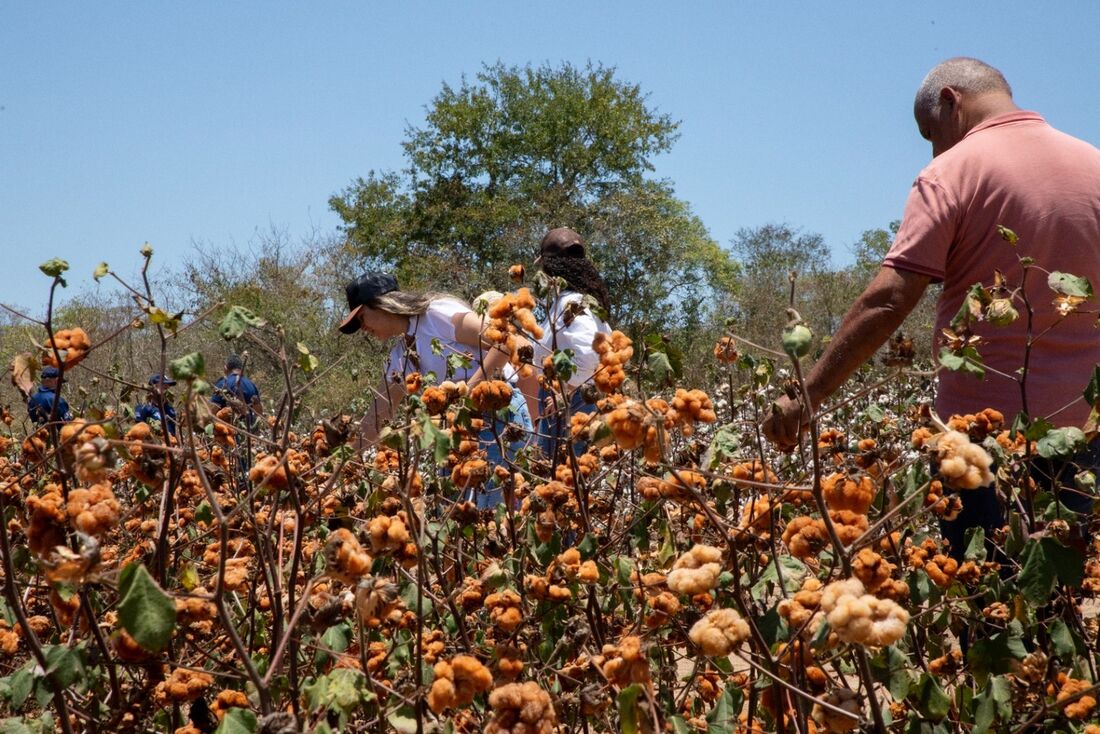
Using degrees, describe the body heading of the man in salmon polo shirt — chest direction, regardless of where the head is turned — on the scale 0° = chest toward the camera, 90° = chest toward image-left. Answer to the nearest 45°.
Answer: approximately 135°

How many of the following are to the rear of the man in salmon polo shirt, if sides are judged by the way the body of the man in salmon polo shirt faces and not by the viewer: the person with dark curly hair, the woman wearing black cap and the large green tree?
0

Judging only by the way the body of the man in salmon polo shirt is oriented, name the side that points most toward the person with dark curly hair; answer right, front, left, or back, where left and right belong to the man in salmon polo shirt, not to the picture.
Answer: front

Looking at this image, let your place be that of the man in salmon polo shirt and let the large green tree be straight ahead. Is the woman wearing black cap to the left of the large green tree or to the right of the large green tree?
left

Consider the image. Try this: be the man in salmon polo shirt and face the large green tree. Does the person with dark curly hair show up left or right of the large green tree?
left

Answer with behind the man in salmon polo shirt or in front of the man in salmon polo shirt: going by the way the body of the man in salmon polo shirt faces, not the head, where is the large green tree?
in front

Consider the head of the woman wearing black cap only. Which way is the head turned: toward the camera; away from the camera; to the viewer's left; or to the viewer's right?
to the viewer's left

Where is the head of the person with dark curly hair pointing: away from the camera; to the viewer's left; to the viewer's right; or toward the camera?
away from the camera

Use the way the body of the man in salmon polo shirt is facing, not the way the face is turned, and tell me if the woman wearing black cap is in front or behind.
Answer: in front
